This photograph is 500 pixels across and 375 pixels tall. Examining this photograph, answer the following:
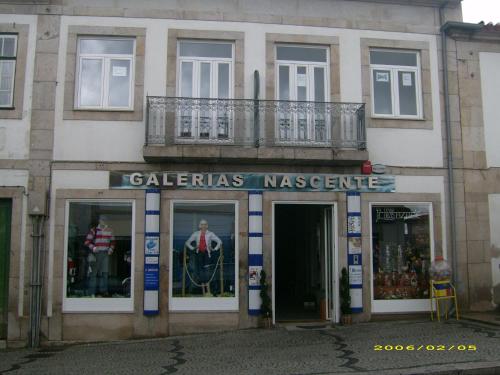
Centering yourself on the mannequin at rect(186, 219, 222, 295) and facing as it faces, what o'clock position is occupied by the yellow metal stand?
The yellow metal stand is roughly at 9 o'clock from the mannequin.

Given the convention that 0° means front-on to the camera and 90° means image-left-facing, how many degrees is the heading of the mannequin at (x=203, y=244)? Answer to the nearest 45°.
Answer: approximately 0°

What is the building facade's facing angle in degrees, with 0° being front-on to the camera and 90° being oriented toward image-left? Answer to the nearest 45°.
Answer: approximately 0°
